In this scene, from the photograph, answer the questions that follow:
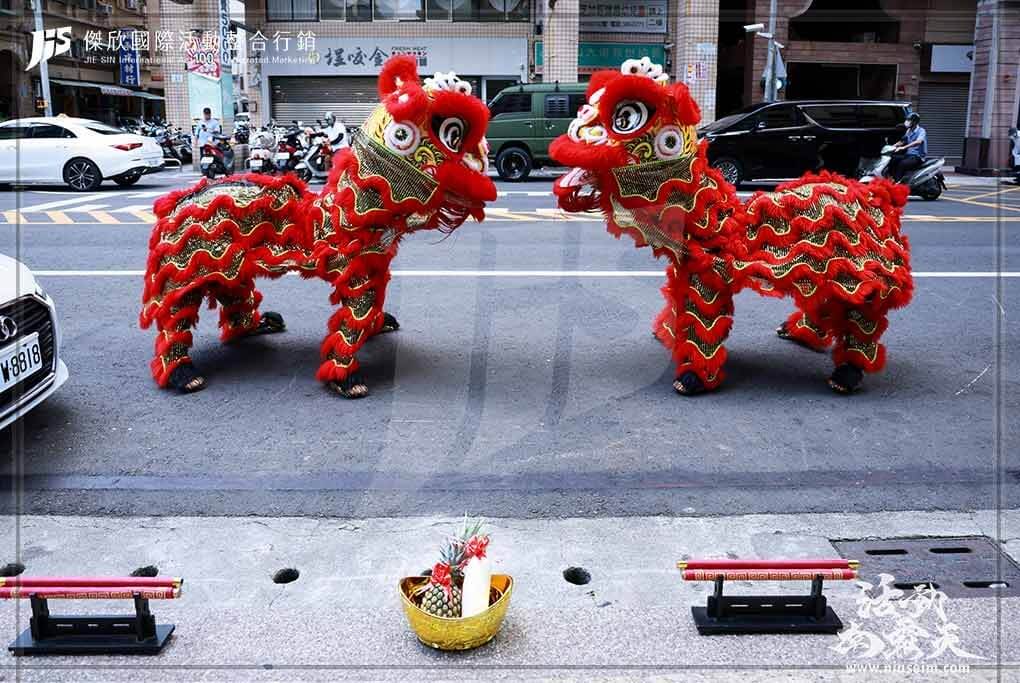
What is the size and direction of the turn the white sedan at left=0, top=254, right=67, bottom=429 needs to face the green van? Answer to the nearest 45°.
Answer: approximately 90° to its left

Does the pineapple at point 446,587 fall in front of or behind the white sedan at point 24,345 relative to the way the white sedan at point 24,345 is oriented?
in front

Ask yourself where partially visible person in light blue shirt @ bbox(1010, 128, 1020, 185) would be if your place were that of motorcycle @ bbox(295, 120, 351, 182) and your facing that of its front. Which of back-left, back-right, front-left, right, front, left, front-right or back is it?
back-left

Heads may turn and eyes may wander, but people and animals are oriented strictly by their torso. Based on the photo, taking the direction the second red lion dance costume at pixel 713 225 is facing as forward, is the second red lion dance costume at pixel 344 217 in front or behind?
in front

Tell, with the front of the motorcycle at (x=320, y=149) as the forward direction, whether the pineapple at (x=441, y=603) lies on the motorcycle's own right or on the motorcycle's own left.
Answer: on the motorcycle's own left

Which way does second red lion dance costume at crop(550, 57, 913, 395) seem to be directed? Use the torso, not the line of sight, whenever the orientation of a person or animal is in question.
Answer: to the viewer's left

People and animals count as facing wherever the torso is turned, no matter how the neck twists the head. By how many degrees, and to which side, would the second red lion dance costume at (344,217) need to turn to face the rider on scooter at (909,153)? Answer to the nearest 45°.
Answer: approximately 45° to its left

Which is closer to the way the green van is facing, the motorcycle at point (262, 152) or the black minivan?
the motorcycle

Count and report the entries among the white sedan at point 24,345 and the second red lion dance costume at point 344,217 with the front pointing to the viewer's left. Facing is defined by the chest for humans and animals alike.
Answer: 0

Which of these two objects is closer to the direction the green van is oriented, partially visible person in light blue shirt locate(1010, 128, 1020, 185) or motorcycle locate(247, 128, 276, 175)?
the motorcycle

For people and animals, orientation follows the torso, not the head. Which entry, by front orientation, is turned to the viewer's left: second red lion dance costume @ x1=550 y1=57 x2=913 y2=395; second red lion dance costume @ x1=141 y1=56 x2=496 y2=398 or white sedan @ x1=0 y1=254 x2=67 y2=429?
second red lion dance costume @ x1=550 y1=57 x2=913 y2=395

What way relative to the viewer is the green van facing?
to the viewer's left

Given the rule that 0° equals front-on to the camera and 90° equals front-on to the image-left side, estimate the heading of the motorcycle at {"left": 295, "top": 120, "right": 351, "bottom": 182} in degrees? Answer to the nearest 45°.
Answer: approximately 45°

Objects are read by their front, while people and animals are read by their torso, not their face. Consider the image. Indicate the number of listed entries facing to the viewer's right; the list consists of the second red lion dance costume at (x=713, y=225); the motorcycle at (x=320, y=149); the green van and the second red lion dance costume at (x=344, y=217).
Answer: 1

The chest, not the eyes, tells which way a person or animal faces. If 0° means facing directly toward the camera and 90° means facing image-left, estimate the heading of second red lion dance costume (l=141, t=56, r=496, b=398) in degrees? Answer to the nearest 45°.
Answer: approximately 270°

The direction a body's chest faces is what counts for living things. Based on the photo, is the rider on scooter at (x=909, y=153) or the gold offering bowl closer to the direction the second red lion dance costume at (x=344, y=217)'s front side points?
the rider on scooter
